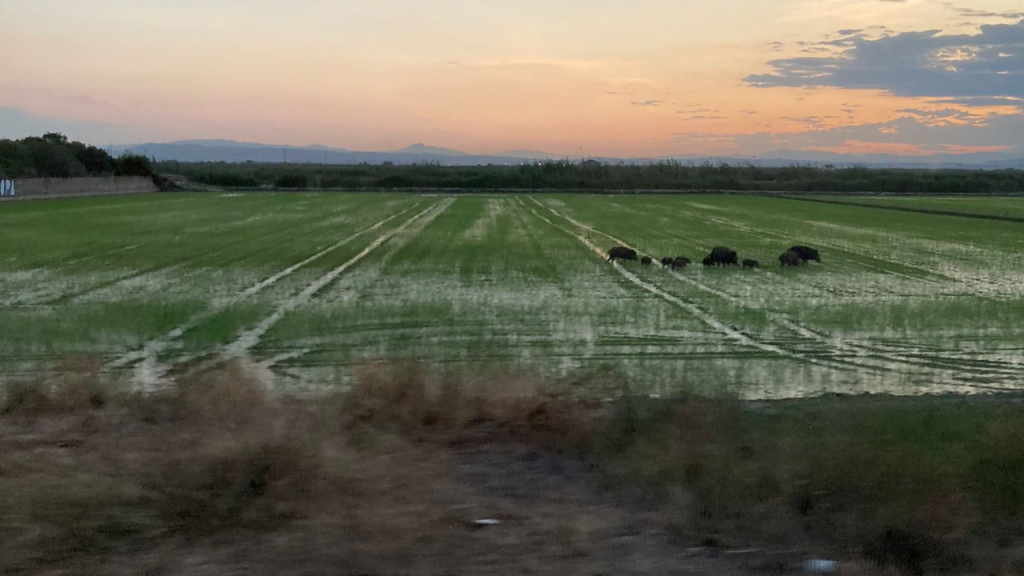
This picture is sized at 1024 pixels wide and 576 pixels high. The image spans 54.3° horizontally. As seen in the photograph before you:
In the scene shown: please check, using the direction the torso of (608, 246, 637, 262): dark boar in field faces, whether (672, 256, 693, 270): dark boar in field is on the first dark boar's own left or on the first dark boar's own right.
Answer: on the first dark boar's own right

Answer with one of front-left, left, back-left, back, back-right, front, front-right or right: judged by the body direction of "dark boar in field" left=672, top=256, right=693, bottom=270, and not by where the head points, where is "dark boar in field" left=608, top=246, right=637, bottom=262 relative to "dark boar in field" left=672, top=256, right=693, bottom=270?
back-left

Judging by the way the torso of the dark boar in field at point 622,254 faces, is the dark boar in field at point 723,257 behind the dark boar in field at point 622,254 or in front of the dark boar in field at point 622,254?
behind

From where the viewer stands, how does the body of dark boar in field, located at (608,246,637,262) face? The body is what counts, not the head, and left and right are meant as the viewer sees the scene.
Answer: facing to the left of the viewer

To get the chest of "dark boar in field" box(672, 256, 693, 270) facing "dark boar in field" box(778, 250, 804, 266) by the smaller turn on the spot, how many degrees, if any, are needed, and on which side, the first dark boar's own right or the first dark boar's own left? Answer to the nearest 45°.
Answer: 0° — it already faces it

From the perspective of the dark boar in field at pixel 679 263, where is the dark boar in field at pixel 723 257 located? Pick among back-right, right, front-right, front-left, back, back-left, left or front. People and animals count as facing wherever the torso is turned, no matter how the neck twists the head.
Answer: back-right
